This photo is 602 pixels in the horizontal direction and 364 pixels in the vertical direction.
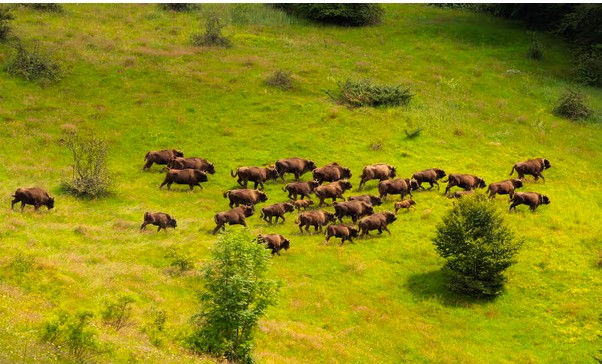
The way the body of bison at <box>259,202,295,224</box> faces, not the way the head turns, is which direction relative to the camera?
to the viewer's right

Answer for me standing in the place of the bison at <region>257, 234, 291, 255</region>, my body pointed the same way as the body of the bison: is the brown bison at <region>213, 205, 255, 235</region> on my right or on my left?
on my left

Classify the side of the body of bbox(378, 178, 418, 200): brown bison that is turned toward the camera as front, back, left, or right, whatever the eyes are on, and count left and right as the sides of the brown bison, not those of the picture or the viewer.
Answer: right

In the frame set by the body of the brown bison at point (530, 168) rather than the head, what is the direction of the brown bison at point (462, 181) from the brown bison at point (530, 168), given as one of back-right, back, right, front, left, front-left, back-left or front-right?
back-right

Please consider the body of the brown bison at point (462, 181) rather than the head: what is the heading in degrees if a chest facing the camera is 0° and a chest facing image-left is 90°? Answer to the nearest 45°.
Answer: approximately 270°

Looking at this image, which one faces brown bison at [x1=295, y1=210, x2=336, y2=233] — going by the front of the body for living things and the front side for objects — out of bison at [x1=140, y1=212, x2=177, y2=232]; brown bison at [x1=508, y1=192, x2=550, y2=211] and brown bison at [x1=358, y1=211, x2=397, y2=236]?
the bison

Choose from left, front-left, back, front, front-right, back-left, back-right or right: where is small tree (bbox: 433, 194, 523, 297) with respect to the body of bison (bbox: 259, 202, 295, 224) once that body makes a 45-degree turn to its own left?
right

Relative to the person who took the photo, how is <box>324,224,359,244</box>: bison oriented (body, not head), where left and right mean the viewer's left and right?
facing to the right of the viewer

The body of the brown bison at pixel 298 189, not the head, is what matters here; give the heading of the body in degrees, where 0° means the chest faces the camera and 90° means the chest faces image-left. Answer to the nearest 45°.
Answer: approximately 270°

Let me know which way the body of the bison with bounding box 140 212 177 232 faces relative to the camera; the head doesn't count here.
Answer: to the viewer's right

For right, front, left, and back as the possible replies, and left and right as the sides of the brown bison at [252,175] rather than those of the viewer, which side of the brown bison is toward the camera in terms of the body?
right

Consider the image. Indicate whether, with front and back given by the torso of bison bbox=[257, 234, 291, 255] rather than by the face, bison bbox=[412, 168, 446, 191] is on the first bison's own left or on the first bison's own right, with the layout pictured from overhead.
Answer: on the first bison's own left

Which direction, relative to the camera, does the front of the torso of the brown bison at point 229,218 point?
to the viewer's right

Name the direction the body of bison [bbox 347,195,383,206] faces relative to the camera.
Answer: to the viewer's right

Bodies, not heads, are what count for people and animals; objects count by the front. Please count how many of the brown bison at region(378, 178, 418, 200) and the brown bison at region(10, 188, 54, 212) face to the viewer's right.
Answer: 2

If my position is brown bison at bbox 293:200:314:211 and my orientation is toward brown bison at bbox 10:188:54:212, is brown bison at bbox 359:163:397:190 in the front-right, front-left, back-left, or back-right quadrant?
back-right

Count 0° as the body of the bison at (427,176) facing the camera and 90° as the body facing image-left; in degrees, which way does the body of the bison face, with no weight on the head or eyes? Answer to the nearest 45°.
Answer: approximately 270°
